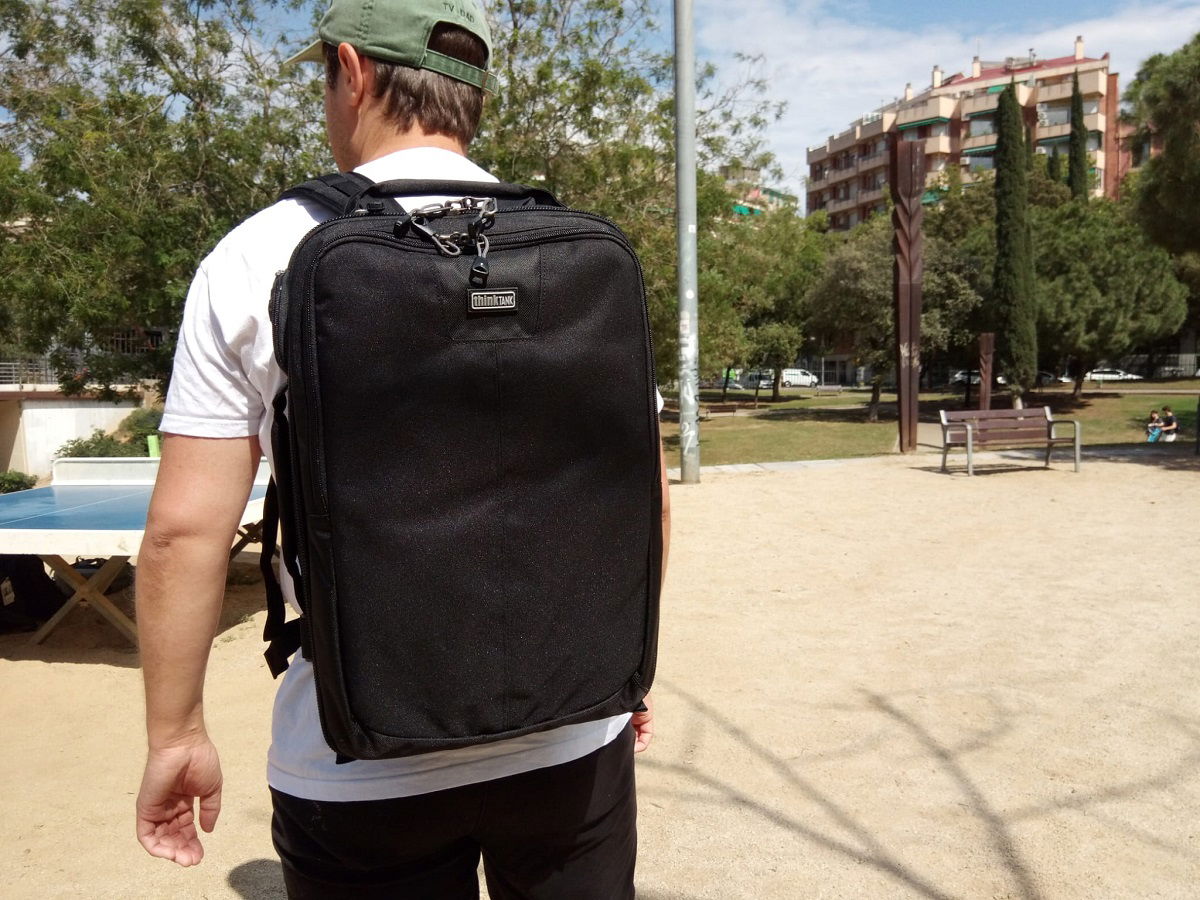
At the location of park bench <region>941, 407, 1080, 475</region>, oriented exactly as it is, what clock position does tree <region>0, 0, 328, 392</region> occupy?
The tree is roughly at 4 o'clock from the park bench.

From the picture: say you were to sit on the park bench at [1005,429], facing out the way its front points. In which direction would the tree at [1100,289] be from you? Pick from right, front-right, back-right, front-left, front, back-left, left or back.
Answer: back-left

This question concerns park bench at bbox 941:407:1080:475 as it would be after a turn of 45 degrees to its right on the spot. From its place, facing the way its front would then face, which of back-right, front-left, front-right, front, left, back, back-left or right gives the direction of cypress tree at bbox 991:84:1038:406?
back

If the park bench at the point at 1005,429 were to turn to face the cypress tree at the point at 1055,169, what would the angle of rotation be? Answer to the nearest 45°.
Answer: approximately 135° to its left

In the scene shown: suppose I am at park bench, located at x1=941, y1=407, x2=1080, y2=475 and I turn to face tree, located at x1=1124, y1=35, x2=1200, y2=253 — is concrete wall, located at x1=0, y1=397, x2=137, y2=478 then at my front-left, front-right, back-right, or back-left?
back-left

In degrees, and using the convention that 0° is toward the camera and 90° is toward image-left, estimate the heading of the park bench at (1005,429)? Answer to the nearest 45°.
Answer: approximately 315°

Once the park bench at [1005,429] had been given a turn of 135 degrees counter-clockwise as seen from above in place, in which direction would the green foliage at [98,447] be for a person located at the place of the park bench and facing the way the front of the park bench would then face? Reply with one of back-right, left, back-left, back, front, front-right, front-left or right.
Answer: left

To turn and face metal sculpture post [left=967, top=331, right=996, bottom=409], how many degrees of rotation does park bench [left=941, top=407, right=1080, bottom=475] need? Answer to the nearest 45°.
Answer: approximately 135° to its left

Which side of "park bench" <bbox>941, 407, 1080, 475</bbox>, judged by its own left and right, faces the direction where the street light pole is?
right

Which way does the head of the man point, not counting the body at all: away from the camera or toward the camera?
away from the camera
